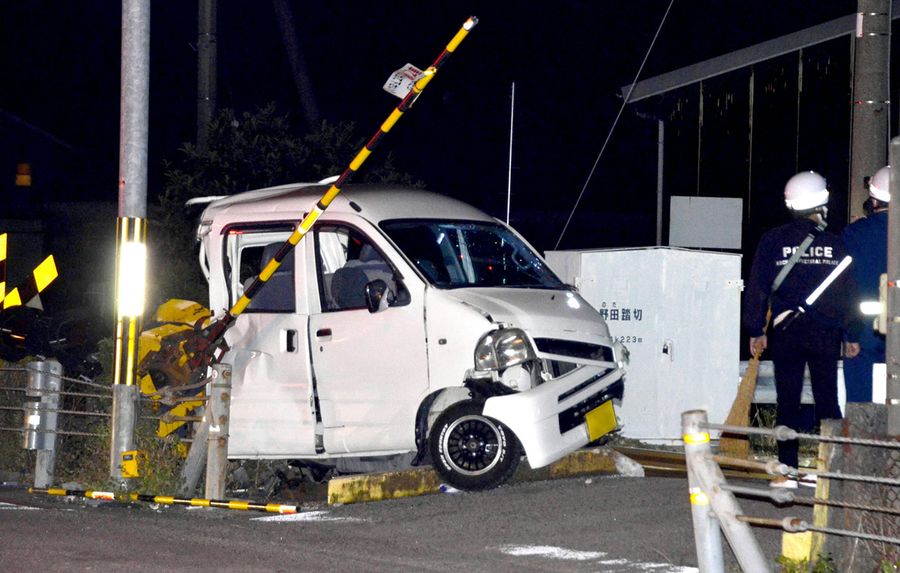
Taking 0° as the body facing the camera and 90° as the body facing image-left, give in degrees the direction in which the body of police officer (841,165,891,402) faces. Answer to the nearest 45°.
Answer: approximately 225°

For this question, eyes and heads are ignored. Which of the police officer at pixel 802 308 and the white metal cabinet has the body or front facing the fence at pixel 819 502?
the white metal cabinet

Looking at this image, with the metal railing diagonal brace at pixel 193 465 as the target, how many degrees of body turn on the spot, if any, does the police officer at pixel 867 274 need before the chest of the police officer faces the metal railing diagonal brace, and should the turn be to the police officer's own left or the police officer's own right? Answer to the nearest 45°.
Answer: approximately 135° to the police officer's own left

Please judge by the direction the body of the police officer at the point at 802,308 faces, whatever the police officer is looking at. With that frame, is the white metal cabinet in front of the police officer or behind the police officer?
in front

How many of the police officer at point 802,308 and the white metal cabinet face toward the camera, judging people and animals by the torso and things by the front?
1

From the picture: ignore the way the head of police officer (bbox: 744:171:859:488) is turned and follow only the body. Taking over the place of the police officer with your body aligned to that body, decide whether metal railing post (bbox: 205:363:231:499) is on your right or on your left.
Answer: on your left

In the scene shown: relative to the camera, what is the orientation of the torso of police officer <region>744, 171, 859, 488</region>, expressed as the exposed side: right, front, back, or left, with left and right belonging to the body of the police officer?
back

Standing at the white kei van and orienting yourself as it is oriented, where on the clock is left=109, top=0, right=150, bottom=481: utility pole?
The utility pole is roughly at 5 o'clock from the white kei van.

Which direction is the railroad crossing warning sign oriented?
toward the camera

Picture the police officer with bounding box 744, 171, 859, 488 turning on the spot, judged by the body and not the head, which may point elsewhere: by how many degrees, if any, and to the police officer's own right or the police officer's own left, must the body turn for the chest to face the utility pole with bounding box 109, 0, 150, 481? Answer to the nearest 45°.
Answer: approximately 90° to the police officer's own left

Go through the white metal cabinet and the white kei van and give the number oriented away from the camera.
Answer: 0

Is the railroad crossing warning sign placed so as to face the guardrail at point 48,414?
yes

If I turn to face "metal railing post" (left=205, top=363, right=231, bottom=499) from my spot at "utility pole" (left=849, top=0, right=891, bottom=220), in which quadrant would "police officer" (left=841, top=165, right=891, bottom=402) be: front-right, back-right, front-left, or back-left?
front-left

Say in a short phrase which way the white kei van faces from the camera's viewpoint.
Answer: facing the viewer and to the right of the viewer

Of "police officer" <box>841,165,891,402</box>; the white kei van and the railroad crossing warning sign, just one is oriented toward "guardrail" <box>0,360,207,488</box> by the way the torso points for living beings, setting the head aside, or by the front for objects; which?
the railroad crossing warning sign

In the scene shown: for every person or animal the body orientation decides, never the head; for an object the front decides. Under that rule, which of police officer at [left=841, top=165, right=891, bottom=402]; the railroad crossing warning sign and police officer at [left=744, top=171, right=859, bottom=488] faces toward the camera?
the railroad crossing warning sign

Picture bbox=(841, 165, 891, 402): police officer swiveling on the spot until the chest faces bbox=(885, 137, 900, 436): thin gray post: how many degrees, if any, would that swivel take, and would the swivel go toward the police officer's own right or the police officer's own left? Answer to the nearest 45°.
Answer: approximately 135° to the police officer's own right

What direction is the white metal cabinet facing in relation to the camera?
toward the camera
